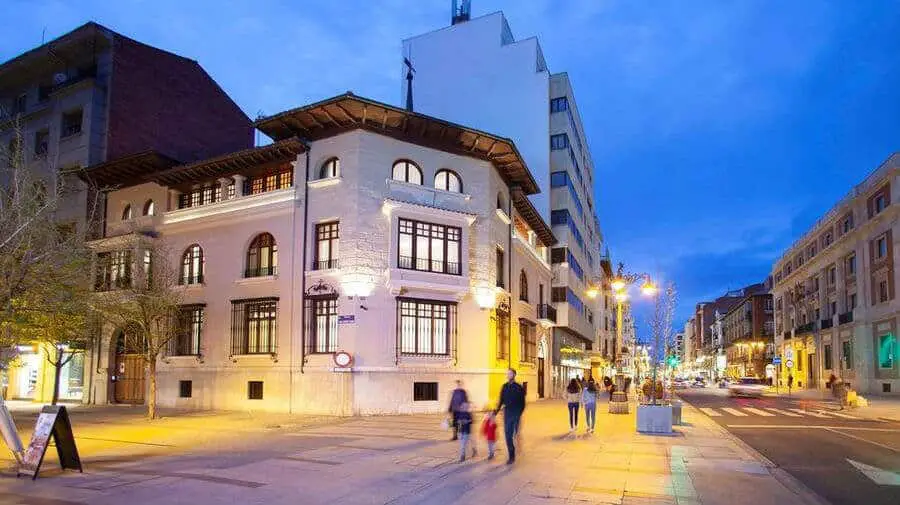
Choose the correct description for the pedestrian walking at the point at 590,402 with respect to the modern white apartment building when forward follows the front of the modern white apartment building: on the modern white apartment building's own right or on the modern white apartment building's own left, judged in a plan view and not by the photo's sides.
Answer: on the modern white apartment building's own right

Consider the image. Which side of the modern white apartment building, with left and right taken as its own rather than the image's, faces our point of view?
right

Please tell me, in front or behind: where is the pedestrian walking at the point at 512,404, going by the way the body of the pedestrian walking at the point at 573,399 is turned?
behind

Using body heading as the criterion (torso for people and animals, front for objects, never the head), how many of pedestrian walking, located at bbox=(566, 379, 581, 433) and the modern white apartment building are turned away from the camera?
1

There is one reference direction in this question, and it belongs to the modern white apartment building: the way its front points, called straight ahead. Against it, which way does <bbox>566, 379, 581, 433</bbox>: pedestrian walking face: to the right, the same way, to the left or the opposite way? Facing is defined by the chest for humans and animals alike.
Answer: to the left
